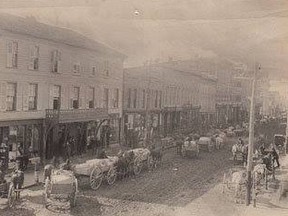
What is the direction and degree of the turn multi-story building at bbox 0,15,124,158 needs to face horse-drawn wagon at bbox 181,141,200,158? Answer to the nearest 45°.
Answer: approximately 45° to its left

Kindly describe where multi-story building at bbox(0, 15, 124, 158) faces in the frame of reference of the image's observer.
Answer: facing the viewer and to the right of the viewer

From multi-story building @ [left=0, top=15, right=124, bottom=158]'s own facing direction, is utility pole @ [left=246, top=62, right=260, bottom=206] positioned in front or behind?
in front
